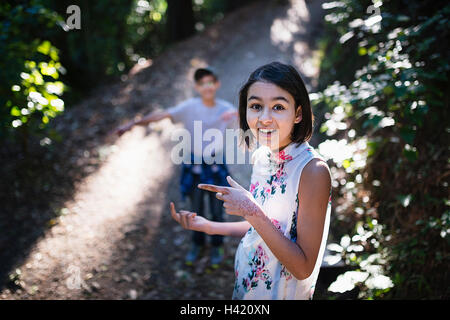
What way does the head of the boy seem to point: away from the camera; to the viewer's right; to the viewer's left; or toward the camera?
toward the camera

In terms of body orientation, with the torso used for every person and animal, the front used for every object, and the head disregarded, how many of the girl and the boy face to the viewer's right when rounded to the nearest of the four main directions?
0

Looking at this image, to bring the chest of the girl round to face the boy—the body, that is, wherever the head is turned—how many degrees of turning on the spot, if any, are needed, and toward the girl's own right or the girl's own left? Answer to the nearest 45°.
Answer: approximately 135° to the girl's own right

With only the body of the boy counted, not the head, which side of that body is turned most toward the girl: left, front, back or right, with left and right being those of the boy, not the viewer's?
front

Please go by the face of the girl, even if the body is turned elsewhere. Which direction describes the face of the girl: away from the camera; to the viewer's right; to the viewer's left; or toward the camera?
toward the camera

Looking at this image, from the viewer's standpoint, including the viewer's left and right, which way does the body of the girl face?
facing the viewer and to the left of the viewer

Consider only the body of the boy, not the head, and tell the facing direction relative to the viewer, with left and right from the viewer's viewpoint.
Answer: facing the viewer
